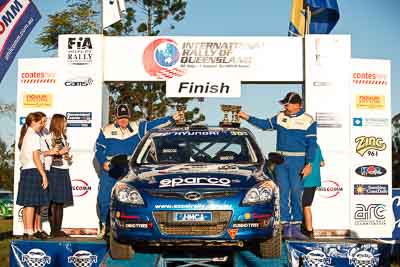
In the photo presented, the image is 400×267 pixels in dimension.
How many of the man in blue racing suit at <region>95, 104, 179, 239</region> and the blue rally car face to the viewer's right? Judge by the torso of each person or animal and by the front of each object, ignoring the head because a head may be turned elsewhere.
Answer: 0

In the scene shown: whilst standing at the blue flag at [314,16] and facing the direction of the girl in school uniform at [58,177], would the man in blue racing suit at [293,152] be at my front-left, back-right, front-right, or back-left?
front-left

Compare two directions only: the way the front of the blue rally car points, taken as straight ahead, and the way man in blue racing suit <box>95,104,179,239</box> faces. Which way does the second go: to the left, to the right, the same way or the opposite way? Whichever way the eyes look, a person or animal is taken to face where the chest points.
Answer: the same way

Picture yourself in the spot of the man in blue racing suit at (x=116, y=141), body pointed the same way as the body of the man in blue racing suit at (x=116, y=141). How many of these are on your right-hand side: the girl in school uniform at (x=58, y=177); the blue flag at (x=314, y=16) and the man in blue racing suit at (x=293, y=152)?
1

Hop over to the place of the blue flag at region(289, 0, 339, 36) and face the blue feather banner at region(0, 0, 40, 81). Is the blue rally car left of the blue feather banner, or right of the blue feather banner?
left

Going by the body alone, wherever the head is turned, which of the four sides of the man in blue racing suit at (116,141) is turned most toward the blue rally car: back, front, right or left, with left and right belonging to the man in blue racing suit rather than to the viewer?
left

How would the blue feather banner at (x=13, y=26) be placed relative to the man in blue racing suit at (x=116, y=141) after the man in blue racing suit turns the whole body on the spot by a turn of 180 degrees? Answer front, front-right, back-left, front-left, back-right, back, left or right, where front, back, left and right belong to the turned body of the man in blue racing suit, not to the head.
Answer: front-left

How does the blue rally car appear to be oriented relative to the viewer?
toward the camera

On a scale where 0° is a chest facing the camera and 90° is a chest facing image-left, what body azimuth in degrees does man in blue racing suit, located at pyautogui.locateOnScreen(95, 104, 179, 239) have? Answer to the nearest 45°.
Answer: approximately 0°

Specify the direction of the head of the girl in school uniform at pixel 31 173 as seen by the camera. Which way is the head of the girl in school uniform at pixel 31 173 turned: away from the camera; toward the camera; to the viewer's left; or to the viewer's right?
to the viewer's right

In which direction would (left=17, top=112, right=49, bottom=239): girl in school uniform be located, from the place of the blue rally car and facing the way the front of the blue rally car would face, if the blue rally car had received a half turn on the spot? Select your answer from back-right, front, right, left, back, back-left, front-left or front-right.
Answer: front-left
